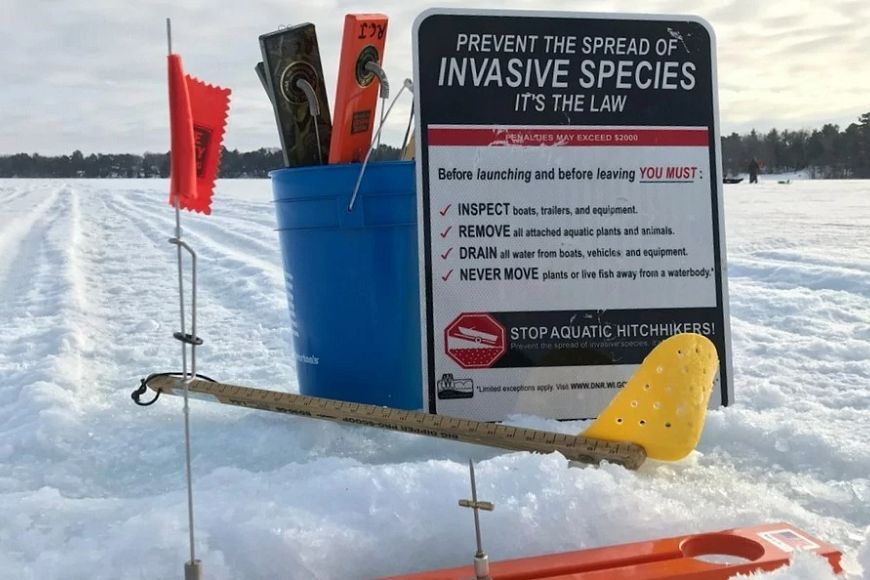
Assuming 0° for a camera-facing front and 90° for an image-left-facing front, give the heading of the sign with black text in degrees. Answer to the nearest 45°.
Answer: approximately 0°
